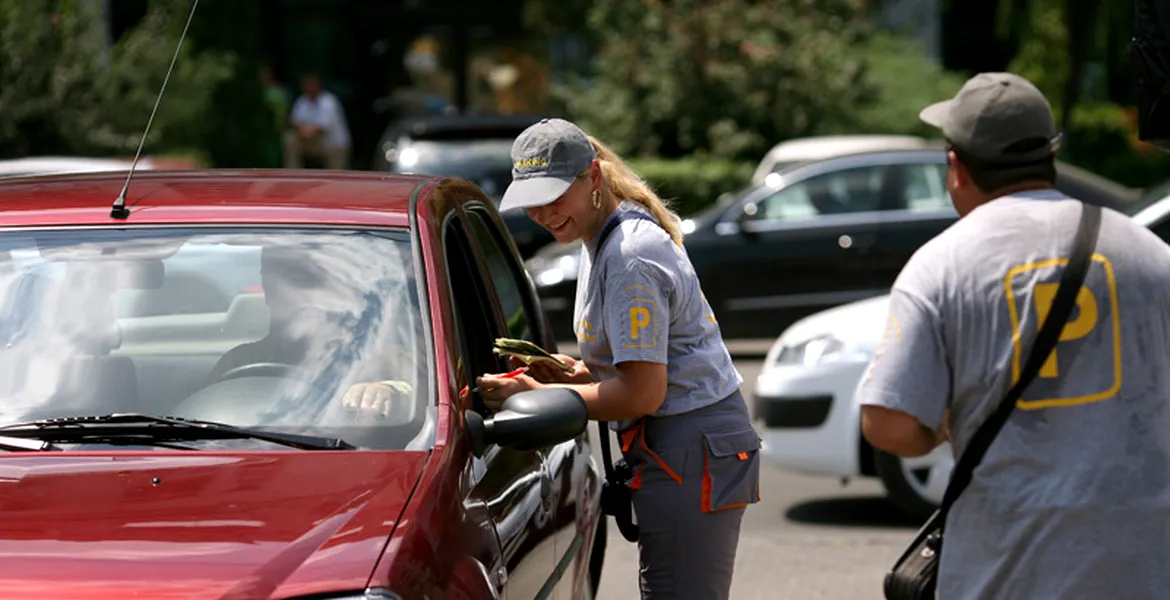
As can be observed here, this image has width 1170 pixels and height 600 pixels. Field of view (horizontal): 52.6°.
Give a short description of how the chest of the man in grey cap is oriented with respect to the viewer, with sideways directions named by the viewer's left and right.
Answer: facing away from the viewer and to the left of the viewer

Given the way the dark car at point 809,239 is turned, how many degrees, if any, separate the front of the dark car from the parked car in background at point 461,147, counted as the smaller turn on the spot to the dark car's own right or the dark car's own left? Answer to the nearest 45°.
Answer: approximately 45° to the dark car's own right

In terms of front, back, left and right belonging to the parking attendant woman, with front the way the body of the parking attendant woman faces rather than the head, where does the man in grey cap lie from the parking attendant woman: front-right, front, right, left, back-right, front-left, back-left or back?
back-left

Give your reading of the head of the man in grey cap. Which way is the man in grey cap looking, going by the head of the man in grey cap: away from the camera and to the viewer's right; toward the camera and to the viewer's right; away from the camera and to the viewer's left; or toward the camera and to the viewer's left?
away from the camera and to the viewer's left

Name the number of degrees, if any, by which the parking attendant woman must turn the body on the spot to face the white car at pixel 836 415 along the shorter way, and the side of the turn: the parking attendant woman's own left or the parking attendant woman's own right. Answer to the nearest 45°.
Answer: approximately 90° to the parking attendant woman's own right

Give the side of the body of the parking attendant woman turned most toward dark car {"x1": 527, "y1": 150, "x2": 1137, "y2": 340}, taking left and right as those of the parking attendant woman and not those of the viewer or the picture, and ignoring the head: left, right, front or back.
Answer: right

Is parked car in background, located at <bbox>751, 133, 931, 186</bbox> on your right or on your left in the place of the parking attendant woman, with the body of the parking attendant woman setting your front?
on your right

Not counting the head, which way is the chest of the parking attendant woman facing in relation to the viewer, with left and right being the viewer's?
facing to the left of the viewer

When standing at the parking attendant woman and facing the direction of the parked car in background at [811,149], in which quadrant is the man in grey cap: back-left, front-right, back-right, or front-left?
back-right

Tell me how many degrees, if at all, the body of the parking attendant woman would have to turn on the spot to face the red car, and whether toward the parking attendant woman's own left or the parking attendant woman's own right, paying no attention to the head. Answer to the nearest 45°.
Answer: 0° — they already face it

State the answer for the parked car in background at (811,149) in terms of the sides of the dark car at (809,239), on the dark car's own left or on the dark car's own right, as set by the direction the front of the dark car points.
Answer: on the dark car's own right

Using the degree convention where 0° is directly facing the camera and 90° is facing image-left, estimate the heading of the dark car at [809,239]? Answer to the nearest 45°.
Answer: approximately 90°

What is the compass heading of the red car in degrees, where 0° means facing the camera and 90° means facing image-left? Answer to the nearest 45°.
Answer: approximately 45°

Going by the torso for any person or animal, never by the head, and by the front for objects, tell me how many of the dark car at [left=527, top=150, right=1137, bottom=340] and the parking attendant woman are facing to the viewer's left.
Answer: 2
